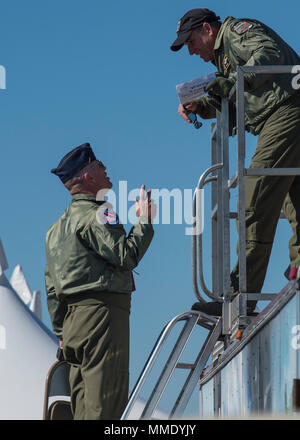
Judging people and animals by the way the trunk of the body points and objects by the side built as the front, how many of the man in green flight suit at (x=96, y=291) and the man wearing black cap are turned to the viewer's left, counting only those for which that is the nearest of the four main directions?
1

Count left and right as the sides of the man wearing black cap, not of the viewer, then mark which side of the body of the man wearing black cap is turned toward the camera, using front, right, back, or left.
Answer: left

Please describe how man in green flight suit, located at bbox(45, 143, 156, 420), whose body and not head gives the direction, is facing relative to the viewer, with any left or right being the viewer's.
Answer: facing away from the viewer and to the right of the viewer

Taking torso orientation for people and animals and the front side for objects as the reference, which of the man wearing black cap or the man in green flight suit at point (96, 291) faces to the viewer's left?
the man wearing black cap

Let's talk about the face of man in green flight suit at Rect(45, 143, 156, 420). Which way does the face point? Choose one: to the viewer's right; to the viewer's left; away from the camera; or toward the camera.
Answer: to the viewer's right

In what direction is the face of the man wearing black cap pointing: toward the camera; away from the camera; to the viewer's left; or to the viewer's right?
to the viewer's left

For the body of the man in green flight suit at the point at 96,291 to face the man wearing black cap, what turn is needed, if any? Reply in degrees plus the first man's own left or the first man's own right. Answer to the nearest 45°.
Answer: approximately 45° to the first man's own right

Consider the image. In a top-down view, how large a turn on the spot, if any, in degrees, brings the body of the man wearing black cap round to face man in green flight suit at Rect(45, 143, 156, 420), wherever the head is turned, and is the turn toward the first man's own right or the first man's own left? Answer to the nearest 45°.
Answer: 0° — they already face them
